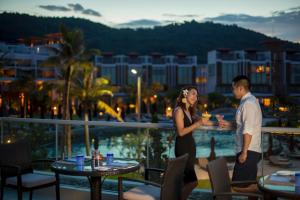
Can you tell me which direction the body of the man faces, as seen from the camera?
to the viewer's left

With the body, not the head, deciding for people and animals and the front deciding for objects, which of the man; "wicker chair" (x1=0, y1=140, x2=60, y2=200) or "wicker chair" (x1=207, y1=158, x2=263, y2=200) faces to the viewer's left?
the man

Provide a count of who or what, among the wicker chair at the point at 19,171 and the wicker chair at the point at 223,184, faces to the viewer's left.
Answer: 0

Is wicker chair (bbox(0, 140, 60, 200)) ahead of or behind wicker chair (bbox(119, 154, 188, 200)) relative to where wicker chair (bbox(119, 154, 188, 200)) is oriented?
ahead

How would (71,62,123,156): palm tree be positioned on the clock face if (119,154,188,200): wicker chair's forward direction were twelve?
The palm tree is roughly at 1 o'clock from the wicker chair.

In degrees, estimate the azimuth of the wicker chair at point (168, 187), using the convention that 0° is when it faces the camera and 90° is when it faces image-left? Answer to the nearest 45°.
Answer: approximately 135°

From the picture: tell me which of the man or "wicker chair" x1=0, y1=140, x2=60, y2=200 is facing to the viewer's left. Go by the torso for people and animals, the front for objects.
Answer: the man

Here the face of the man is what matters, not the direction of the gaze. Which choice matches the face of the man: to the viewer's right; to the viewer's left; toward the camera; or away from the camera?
to the viewer's left

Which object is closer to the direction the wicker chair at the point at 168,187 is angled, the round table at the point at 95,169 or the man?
the round table

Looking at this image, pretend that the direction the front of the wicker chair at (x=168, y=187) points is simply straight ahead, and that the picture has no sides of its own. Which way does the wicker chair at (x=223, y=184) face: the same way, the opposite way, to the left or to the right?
to the right

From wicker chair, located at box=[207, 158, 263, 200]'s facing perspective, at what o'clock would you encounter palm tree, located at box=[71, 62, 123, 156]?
The palm tree is roughly at 10 o'clock from the wicker chair.

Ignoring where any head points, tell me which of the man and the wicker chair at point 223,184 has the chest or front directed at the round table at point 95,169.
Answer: the man

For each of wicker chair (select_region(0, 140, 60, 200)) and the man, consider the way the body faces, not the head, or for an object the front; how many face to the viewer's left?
1

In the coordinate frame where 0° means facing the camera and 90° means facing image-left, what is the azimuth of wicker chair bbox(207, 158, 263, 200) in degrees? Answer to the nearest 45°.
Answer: approximately 225°
